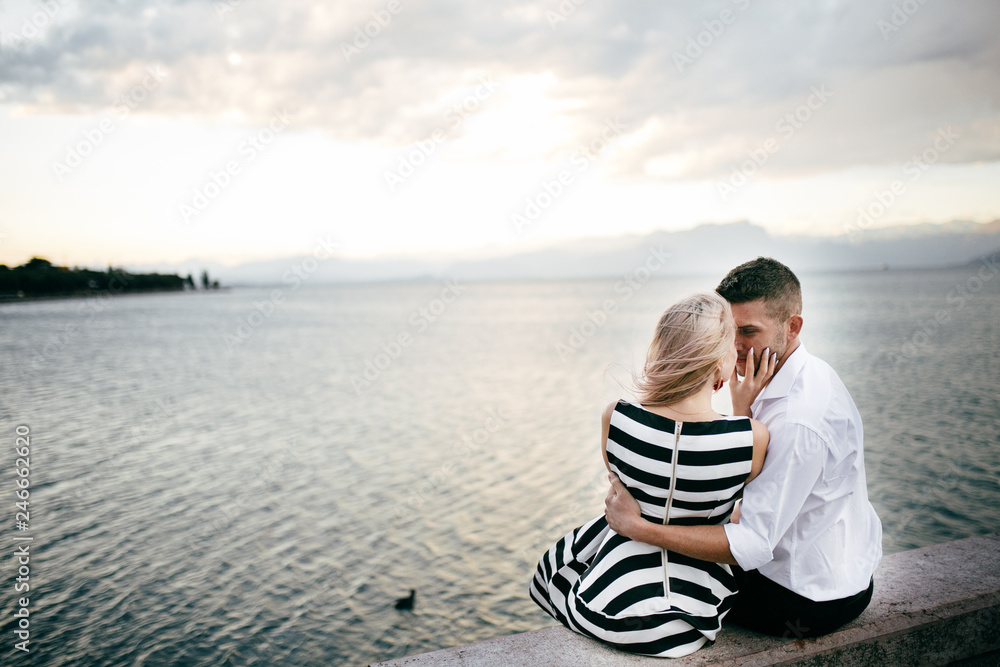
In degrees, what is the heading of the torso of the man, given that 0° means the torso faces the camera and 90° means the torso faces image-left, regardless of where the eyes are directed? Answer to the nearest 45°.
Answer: approximately 90°

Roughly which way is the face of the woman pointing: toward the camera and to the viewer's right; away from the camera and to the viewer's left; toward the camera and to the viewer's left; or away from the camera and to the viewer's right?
away from the camera and to the viewer's right

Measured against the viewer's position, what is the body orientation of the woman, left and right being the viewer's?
facing away from the viewer

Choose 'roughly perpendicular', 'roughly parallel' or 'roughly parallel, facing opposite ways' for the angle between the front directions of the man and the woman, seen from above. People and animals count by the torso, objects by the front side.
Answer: roughly perpendicular
